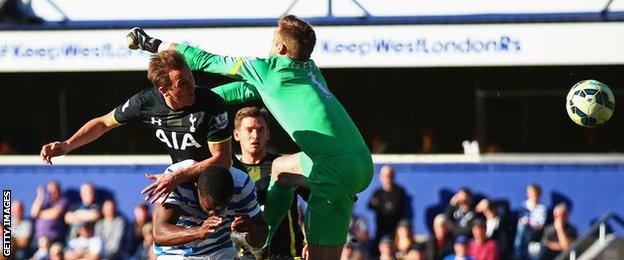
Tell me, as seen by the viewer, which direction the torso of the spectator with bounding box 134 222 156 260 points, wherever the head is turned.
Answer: toward the camera

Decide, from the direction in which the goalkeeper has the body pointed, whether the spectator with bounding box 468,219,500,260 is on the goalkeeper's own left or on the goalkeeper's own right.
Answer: on the goalkeeper's own right

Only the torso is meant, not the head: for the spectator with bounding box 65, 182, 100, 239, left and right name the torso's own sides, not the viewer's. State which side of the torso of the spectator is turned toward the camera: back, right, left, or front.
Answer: front

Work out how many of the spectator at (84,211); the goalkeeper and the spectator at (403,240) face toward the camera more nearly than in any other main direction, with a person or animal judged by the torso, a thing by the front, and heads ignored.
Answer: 2

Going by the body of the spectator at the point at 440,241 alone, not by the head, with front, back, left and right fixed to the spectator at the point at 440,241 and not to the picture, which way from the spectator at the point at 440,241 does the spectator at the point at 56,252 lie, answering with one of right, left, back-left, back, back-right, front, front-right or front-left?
right

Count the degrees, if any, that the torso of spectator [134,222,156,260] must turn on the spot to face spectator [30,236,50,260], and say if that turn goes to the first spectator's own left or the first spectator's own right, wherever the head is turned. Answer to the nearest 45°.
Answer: approximately 135° to the first spectator's own right

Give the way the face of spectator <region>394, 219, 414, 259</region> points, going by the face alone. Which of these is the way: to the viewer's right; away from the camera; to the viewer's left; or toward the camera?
toward the camera

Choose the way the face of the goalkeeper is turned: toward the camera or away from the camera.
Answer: away from the camera

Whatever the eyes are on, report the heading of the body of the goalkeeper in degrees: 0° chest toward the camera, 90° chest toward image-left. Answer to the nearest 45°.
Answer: approximately 135°

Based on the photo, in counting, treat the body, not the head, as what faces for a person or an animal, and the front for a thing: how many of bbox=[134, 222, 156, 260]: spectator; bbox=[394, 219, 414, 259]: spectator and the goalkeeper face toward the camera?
2

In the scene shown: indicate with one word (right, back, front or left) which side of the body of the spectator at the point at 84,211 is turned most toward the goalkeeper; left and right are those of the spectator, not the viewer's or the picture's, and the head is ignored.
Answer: front

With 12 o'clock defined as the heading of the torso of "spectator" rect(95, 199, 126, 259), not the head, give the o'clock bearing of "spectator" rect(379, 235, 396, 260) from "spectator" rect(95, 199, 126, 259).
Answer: "spectator" rect(379, 235, 396, 260) is roughly at 10 o'clock from "spectator" rect(95, 199, 126, 259).

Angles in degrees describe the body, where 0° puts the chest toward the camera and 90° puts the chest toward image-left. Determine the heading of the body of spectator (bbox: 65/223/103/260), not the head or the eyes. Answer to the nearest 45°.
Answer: approximately 0°

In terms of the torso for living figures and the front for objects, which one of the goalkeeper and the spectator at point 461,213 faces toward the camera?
the spectator
